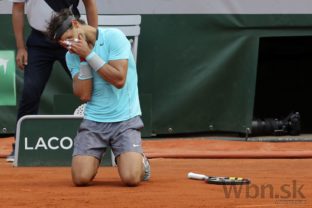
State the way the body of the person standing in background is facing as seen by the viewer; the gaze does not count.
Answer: toward the camera

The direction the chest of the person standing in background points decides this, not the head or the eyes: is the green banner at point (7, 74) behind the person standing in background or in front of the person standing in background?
behind

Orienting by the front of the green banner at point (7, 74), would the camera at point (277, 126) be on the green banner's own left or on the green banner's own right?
on the green banner's own left

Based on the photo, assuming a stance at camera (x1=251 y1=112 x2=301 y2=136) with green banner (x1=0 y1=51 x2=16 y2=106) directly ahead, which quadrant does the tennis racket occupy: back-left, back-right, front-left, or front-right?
front-left

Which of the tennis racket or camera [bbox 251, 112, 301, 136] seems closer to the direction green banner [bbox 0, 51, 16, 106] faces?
the tennis racket

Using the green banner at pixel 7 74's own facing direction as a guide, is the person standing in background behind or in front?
in front

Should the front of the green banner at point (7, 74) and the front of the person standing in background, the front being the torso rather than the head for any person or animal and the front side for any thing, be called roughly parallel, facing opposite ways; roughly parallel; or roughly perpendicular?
roughly parallel

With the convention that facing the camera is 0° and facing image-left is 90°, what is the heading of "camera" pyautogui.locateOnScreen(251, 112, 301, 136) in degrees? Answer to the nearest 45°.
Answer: approximately 90°

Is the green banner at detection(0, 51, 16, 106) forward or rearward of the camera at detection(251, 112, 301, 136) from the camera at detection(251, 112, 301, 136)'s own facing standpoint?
forward

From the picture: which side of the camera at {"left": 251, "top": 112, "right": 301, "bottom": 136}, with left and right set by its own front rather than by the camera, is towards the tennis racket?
left
